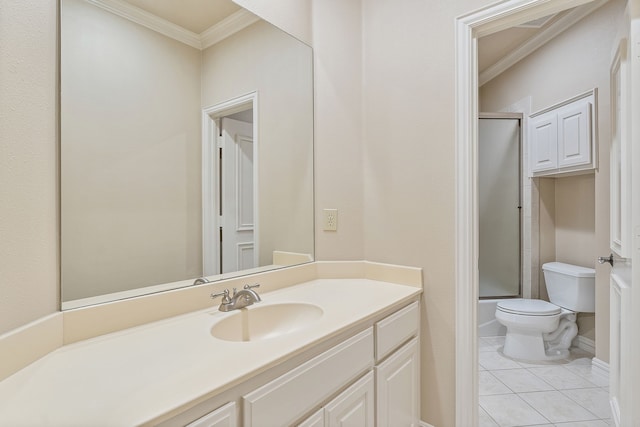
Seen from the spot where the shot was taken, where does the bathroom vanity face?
facing the viewer and to the right of the viewer

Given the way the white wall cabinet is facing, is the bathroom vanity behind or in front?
in front

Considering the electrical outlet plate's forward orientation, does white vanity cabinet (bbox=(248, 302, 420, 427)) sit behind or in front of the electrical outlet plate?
in front

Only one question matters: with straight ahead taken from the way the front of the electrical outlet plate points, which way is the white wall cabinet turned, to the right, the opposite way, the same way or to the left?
to the right

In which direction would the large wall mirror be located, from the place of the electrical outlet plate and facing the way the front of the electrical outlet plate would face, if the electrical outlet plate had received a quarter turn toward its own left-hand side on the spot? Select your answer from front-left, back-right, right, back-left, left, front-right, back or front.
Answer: back-right

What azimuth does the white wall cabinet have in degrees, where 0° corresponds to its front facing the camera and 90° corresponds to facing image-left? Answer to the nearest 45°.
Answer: approximately 45°

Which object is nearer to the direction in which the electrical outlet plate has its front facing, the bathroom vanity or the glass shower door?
the bathroom vanity

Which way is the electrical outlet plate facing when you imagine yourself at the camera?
facing the viewer

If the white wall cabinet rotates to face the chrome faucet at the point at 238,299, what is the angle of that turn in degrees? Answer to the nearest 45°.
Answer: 0° — it already faces it

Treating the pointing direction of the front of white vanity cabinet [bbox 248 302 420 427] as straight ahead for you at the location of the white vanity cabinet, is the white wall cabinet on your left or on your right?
on your left

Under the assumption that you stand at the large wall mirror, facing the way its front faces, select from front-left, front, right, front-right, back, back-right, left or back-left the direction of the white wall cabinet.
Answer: front-left

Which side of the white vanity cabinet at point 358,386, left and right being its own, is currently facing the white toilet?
left
